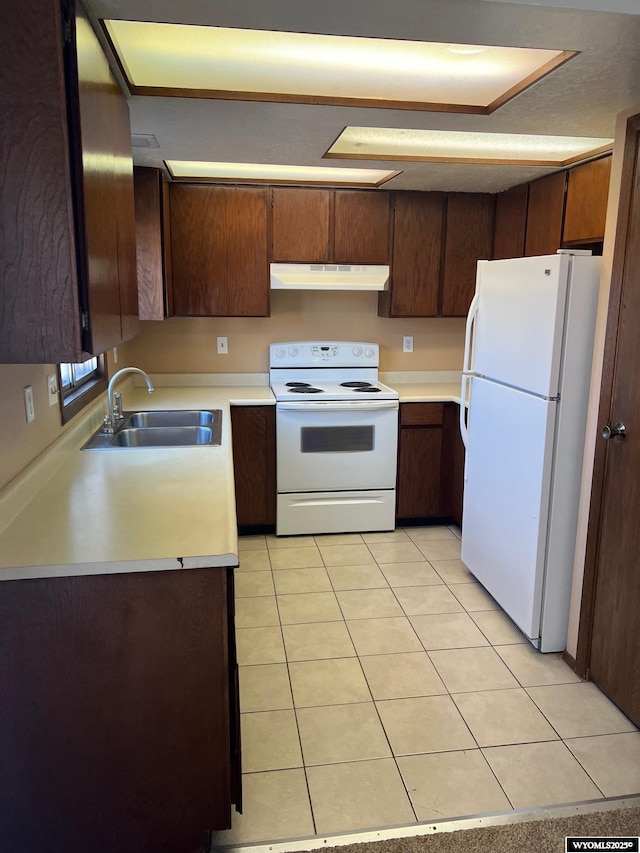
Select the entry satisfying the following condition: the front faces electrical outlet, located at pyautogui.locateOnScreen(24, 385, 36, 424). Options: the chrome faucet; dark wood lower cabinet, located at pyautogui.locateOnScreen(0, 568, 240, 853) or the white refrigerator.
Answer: the white refrigerator

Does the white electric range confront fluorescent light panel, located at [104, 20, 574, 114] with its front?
yes

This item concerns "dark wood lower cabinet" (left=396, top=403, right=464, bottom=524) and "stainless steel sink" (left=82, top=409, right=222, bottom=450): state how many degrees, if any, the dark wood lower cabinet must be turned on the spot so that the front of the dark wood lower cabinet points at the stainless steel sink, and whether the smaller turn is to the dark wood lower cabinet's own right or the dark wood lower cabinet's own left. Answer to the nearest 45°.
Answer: approximately 45° to the dark wood lower cabinet's own right

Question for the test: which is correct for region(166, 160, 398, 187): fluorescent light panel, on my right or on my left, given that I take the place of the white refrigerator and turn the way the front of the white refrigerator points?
on my right

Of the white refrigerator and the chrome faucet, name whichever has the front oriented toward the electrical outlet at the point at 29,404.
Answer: the white refrigerator

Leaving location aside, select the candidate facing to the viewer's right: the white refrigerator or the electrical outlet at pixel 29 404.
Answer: the electrical outlet

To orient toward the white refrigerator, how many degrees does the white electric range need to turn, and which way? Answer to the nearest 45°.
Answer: approximately 45° to its left
